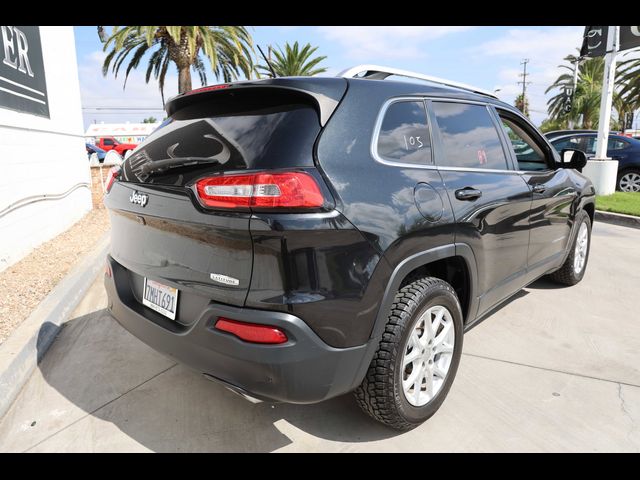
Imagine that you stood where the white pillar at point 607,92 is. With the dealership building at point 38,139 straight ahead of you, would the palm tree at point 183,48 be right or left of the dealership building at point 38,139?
right

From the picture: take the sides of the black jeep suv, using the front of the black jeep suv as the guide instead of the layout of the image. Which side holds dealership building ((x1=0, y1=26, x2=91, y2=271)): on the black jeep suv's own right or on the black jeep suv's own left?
on the black jeep suv's own left

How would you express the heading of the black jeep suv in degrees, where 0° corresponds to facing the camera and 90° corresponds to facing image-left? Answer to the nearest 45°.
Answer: approximately 225°

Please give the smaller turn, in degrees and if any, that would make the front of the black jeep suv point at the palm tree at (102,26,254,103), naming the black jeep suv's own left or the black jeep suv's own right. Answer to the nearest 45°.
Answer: approximately 45° to the black jeep suv's own left

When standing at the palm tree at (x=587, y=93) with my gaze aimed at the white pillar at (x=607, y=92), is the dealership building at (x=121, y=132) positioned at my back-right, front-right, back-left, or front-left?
front-right

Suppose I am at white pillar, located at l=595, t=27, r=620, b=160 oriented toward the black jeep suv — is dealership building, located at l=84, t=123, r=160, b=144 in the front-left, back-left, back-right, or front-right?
back-right

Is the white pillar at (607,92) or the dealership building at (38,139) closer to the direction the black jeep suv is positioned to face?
the white pillar

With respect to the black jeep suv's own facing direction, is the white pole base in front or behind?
in front

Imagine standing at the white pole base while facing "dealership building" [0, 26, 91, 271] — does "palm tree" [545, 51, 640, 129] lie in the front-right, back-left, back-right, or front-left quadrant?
back-right

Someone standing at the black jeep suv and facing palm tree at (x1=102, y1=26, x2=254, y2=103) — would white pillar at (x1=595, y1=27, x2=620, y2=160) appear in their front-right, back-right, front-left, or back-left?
front-right

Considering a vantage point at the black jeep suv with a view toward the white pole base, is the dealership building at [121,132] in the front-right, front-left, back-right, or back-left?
front-left

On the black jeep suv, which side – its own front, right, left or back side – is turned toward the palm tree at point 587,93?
front

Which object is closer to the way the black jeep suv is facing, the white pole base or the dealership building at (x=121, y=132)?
the white pole base

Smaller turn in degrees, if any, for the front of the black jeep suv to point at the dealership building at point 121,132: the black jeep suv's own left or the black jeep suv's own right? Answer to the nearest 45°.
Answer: approximately 90° to the black jeep suv's own left

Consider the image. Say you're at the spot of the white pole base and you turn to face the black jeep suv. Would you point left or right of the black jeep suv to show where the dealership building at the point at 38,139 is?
right

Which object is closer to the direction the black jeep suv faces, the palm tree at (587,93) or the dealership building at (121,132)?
the palm tree

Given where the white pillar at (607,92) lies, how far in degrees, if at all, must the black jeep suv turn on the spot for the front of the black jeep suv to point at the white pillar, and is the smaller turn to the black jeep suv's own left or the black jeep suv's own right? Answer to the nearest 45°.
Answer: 0° — it already faces it
